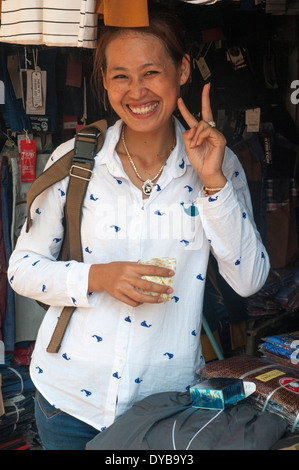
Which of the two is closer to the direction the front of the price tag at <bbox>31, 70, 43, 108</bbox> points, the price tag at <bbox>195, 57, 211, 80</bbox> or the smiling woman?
the smiling woman

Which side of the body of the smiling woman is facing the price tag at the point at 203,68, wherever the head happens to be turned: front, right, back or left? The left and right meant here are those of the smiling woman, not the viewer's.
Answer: back

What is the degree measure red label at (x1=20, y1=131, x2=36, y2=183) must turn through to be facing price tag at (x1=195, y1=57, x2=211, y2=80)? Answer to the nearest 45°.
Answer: approximately 90° to its left

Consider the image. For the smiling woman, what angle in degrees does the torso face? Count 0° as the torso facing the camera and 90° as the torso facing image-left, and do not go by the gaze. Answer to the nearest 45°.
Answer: approximately 0°

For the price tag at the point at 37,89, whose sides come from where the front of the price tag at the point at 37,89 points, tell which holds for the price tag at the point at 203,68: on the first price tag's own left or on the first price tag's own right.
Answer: on the first price tag's own left
